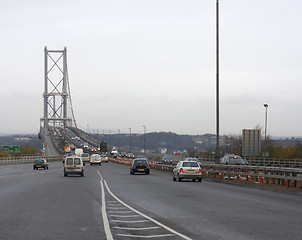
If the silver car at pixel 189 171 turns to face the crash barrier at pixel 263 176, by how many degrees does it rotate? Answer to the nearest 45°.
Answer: approximately 135° to its right

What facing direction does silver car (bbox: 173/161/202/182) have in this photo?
away from the camera

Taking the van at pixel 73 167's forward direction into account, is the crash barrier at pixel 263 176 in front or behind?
behind

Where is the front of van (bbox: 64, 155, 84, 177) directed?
away from the camera
